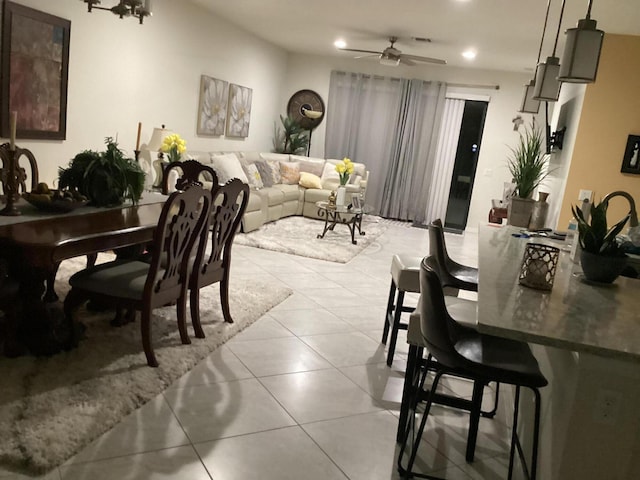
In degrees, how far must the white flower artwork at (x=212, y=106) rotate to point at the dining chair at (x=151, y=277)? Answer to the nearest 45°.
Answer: approximately 45° to its right

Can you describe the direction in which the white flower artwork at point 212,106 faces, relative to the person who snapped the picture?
facing the viewer and to the right of the viewer

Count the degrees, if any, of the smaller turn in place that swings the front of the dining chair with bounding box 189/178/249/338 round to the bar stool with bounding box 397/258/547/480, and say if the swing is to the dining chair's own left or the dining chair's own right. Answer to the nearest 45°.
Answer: approximately 180°

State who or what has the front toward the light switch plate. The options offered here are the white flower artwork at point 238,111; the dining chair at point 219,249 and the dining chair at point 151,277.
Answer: the white flower artwork

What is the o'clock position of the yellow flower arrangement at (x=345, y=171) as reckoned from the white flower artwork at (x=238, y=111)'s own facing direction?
The yellow flower arrangement is roughly at 12 o'clock from the white flower artwork.

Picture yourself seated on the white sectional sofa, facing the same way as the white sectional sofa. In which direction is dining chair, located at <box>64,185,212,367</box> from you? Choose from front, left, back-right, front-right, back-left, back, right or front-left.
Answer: front-right

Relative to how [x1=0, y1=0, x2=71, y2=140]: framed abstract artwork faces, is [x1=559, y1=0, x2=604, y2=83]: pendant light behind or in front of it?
in front

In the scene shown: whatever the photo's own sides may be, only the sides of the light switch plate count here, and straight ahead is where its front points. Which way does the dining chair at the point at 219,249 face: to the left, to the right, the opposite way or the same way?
to the right

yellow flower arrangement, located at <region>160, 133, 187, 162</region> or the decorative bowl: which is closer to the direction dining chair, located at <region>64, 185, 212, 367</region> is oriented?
the decorative bowl

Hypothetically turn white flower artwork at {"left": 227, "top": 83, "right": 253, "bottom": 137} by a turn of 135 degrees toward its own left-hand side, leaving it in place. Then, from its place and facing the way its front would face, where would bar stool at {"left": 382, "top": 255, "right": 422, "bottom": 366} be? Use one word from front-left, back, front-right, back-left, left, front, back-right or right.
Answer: back

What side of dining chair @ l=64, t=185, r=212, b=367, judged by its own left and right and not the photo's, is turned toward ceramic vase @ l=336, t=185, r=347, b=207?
right

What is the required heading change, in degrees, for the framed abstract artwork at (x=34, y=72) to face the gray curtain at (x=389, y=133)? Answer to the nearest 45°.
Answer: approximately 90° to its left
